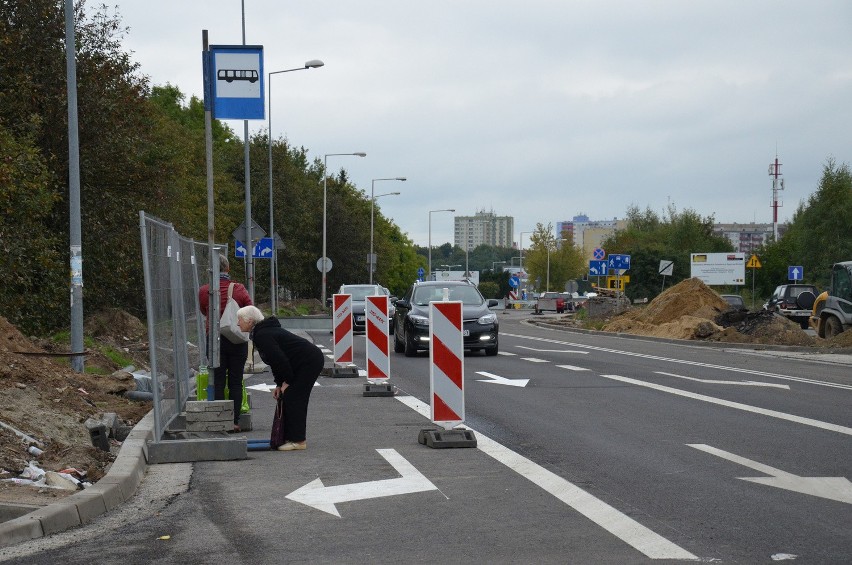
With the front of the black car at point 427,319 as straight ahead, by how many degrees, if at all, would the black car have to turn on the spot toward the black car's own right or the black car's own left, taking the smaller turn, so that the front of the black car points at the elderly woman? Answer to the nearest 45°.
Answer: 0° — it already faces them

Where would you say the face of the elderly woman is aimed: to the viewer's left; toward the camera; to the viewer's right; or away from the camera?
to the viewer's left

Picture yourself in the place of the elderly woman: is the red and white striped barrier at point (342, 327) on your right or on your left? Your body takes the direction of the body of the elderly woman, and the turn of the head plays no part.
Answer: on your right

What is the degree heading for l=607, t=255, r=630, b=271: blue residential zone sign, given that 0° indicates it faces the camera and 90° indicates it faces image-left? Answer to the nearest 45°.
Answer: approximately 0°

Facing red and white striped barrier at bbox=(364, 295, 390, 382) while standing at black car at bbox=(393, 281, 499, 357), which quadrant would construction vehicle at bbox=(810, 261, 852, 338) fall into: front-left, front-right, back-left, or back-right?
back-left

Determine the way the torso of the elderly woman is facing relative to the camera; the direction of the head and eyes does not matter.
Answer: to the viewer's left

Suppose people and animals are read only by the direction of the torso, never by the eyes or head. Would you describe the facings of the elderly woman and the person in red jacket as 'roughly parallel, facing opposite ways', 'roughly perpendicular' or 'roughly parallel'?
roughly perpendicular

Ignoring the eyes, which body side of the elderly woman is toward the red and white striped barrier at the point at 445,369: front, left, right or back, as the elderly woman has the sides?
back
